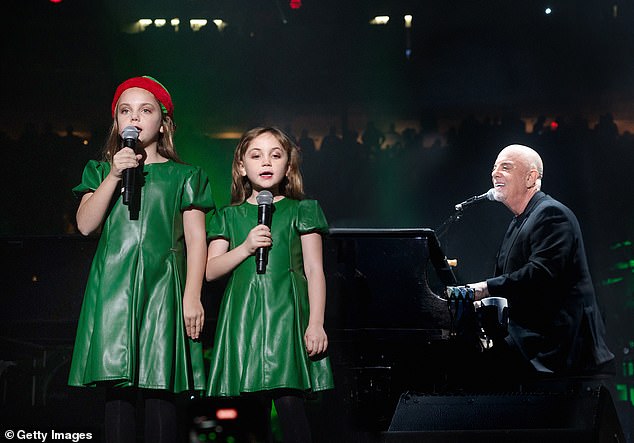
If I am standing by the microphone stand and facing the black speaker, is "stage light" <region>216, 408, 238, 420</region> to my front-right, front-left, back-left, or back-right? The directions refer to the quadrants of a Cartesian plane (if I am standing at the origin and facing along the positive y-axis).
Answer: front-right

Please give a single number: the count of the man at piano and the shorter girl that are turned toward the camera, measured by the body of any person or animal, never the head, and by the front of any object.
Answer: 1

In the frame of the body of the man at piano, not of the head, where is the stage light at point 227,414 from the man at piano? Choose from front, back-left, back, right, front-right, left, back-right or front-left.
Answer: front-left

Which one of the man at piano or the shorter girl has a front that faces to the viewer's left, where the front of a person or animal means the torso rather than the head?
the man at piano

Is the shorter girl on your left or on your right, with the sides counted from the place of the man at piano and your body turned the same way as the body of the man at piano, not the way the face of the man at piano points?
on your left

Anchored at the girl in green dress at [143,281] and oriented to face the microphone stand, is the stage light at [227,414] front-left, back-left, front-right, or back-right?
front-right

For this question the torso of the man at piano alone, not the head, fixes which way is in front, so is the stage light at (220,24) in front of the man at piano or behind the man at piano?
in front

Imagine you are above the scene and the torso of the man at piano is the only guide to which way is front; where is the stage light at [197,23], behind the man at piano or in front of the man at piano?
in front

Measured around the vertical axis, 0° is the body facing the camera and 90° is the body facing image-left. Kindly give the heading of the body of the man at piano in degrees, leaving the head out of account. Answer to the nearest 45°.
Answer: approximately 90°

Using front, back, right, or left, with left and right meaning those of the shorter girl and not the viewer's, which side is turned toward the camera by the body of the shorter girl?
front

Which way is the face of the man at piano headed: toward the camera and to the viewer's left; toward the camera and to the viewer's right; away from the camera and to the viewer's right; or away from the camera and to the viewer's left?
toward the camera and to the viewer's left

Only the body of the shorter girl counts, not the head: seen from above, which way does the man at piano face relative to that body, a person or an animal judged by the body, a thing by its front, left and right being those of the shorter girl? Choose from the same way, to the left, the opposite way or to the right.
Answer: to the right

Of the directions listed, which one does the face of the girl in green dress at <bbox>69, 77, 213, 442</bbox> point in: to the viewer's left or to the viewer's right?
to the viewer's left

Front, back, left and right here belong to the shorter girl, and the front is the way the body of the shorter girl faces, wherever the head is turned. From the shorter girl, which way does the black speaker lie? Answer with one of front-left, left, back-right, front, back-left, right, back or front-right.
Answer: back-left
